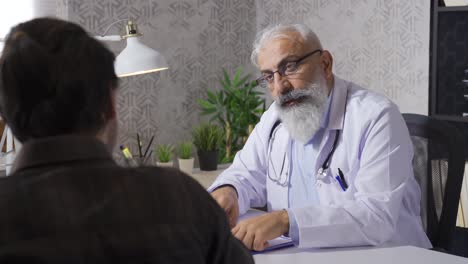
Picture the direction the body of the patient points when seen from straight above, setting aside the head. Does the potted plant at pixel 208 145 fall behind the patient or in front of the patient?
in front

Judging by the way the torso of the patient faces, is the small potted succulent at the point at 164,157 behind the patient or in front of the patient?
in front

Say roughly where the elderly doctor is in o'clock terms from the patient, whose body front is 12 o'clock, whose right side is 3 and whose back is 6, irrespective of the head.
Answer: The elderly doctor is roughly at 1 o'clock from the patient.

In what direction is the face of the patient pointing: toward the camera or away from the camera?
away from the camera

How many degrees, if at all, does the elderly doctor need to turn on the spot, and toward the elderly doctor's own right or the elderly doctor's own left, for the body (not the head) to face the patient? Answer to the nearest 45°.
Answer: approximately 45° to the elderly doctor's own left

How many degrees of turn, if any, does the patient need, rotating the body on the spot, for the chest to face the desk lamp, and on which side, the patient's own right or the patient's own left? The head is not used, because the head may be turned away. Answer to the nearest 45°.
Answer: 0° — they already face it

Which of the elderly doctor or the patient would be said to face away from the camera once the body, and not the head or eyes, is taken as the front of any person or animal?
the patient

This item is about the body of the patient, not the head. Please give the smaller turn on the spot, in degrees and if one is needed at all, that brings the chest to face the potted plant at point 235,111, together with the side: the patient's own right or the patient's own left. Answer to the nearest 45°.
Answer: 0° — they already face it

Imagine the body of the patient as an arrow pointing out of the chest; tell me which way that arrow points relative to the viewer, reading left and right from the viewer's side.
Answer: facing away from the viewer

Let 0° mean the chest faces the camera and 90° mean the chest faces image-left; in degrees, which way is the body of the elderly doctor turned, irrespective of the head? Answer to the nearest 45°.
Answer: approximately 45°
